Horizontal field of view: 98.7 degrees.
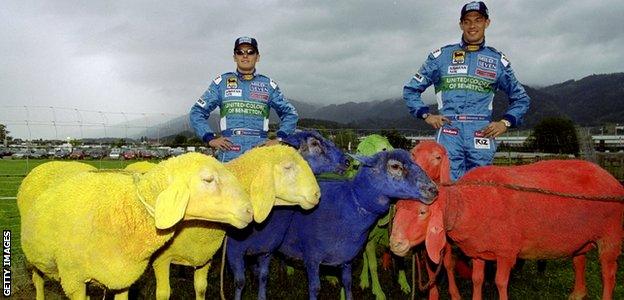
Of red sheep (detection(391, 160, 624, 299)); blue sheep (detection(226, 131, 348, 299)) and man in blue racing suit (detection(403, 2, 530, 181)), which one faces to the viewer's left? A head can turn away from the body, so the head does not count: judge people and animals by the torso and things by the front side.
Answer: the red sheep

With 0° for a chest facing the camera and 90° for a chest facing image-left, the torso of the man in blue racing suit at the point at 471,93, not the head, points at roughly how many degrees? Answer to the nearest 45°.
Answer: approximately 0°

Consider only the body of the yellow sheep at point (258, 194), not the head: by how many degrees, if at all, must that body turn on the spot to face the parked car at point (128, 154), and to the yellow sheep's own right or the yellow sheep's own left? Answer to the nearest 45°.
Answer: approximately 90° to the yellow sheep's own left

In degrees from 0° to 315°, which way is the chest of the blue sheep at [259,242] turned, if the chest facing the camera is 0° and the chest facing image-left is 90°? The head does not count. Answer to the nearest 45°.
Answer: approximately 270°

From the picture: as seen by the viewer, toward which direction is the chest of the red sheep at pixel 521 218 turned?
to the viewer's left

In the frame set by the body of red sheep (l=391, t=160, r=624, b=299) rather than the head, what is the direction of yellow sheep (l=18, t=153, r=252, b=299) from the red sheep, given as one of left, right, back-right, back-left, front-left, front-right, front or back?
front-left

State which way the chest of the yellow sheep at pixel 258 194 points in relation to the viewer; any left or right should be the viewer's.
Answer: facing to the right of the viewer
